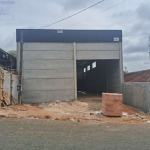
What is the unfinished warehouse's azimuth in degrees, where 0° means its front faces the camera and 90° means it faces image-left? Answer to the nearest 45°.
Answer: approximately 0°

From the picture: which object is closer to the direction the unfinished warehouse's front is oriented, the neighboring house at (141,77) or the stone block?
the stone block

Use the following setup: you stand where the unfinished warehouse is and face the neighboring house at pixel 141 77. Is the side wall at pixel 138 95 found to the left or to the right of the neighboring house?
right

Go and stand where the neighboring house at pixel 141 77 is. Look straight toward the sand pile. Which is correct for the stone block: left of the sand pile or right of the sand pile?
left

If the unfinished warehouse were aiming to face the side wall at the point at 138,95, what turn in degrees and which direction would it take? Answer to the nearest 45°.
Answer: approximately 45° to its left

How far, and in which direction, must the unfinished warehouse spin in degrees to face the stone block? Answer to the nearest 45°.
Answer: approximately 45° to its left

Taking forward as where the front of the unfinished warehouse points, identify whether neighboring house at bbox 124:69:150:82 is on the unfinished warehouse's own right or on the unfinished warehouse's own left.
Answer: on the unfinished warehouse's own left

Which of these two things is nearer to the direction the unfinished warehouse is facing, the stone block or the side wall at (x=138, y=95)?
the stone block

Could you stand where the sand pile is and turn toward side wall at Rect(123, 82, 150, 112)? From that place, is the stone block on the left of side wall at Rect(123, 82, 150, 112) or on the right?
right
